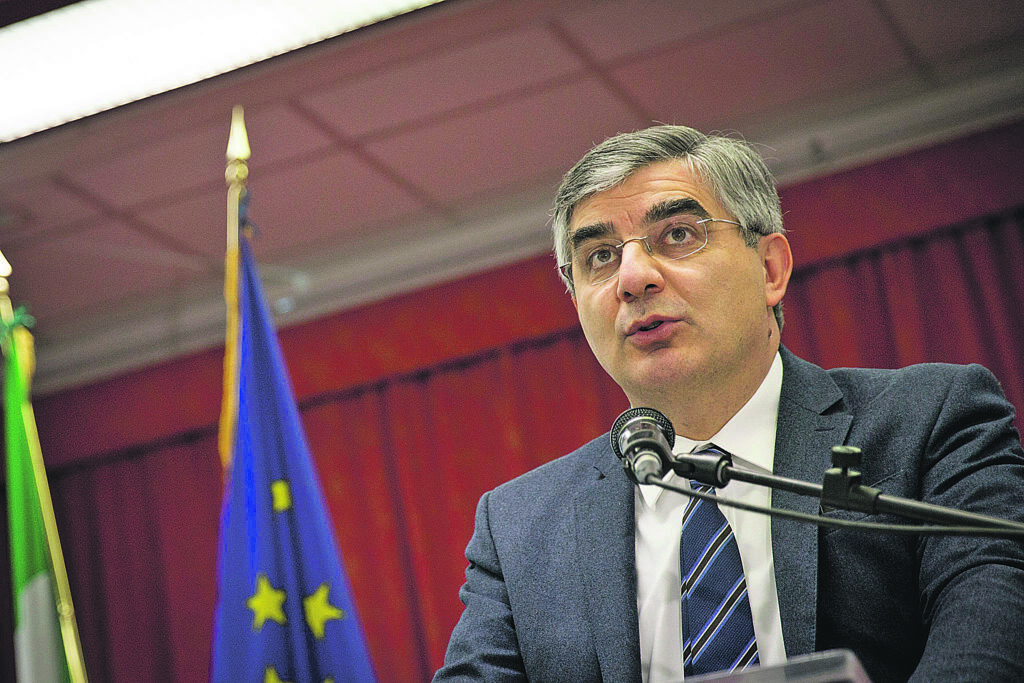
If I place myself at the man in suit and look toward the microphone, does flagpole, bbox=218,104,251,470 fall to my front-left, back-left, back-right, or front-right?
back-right

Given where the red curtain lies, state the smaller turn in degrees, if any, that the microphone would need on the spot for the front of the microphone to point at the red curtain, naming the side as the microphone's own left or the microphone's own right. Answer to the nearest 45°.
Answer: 0° — it already faces it

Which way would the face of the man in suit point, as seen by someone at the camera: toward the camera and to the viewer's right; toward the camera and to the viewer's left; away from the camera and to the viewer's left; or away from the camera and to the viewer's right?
toward the camera and to the viewer's left

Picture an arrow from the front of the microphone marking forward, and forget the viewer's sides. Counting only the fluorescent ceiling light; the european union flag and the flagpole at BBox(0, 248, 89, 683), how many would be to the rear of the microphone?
0

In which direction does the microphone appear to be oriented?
away from the camera

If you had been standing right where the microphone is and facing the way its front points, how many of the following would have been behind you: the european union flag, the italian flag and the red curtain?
0

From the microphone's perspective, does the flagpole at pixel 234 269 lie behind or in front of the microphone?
in front

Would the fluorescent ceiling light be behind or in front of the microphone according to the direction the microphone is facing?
in front

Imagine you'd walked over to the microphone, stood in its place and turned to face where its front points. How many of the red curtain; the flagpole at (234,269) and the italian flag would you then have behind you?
0

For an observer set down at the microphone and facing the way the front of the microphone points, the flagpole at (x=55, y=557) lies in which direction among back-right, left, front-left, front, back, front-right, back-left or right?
front-left

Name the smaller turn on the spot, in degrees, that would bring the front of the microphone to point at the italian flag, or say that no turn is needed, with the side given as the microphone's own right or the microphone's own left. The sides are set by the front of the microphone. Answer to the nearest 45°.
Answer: approximately 45° to the microphone's own left
